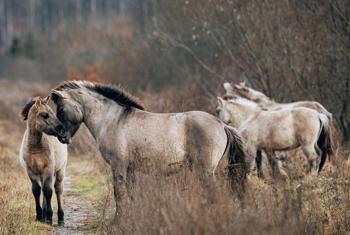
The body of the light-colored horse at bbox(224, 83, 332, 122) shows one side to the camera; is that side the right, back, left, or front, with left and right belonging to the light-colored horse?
left

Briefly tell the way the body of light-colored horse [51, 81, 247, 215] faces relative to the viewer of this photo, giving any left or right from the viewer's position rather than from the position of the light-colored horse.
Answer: facing to the left of the viewer

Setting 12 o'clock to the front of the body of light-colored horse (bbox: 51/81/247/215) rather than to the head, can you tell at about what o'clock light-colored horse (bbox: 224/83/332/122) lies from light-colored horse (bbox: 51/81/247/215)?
light-colored horse (bbox: 224/83/332/122) is roughly at 4 o'clock from light-colored horse (bbox: 51/81/247/215).

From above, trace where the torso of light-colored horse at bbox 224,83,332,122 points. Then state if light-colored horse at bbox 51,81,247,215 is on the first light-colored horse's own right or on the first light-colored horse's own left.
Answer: on the first light-colored horse's own left

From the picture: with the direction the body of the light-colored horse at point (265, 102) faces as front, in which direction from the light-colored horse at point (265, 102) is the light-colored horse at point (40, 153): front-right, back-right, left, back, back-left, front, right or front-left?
front-left

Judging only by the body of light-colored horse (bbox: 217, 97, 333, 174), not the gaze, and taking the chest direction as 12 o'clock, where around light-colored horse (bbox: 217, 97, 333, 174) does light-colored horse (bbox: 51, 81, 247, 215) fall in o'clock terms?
light-colored horse (bbox: 51, 81, 247, 215) is roughly at 10 o'clock from light-colored horse (bbox: 217, 97, 333, 174).

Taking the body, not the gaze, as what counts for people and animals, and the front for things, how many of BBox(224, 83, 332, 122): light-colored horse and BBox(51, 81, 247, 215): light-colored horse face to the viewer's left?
2

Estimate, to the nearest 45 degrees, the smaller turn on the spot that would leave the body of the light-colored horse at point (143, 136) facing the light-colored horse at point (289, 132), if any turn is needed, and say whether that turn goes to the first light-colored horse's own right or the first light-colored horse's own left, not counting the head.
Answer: approximately 135° to the first light-colored horse's own right

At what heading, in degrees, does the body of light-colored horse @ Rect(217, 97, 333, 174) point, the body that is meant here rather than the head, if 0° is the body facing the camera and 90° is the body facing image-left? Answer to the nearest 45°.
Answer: approximately 90°

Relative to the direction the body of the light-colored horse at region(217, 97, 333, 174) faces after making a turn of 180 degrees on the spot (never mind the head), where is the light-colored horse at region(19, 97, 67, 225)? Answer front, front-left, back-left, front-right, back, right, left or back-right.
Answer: back-right
